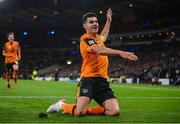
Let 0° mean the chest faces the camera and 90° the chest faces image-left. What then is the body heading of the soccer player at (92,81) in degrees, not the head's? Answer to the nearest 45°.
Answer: approximately 315°
